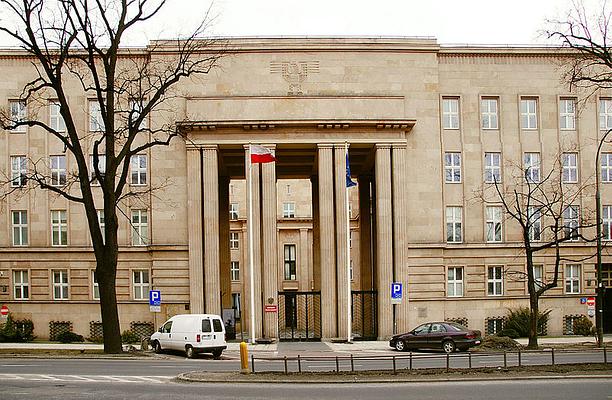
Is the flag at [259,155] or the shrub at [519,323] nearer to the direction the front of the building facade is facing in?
the flag

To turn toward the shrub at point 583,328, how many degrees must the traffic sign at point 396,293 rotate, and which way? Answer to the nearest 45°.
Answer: approximately 135° to its left

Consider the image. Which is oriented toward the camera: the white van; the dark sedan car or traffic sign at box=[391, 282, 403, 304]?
the traffic sign

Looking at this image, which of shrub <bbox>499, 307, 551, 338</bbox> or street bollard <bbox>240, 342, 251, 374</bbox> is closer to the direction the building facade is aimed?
the street bollard

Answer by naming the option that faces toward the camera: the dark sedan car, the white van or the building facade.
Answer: the building facade

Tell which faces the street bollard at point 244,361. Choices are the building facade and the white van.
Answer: the building facade

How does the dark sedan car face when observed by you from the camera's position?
facing away from the viewer and to the left of the viewer

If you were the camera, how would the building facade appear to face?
facing the viewer

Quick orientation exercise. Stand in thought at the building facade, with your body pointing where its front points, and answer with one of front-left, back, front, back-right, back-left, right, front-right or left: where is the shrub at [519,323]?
left
